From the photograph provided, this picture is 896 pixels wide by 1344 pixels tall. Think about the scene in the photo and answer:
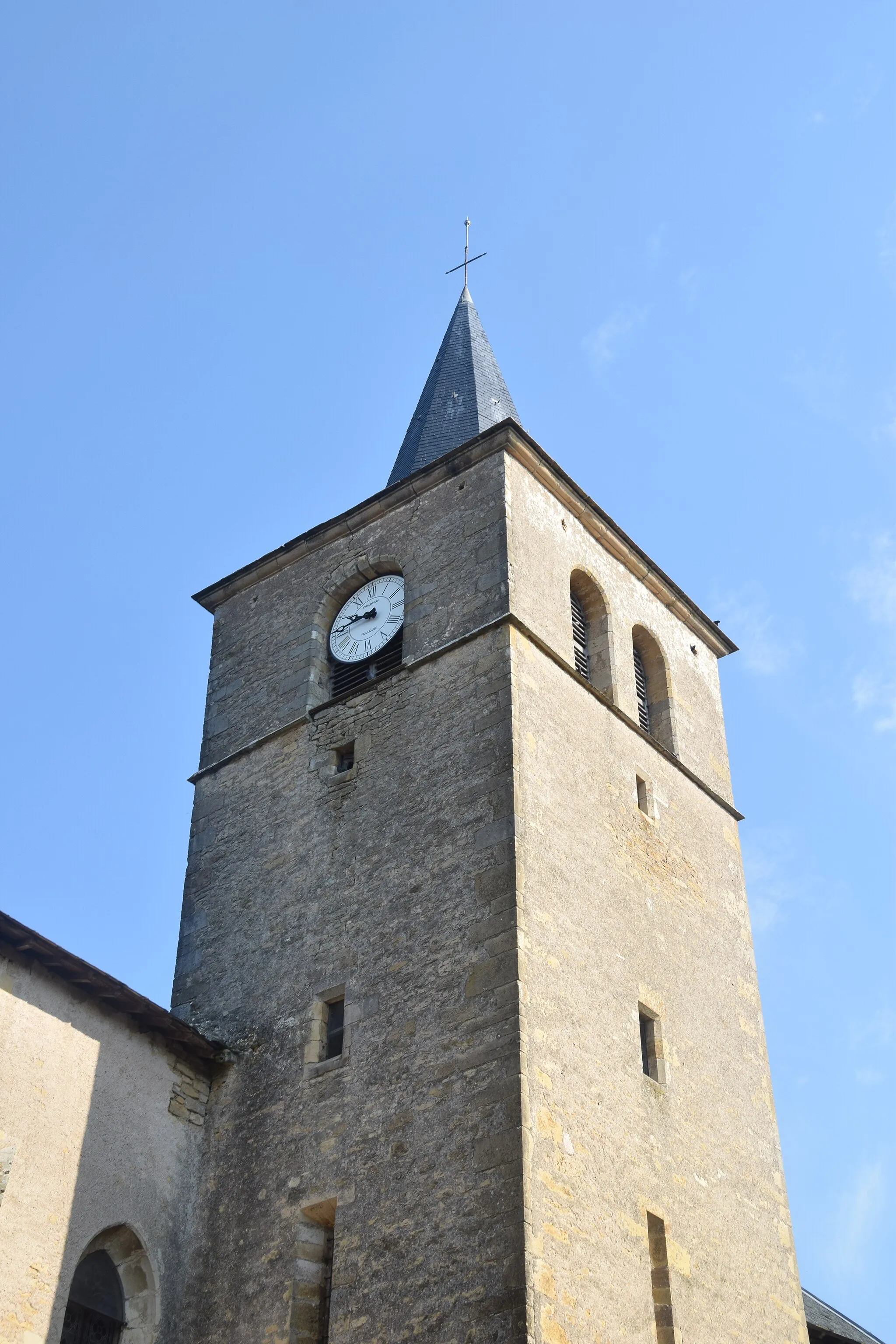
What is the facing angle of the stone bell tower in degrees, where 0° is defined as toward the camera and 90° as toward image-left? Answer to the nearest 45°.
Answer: approximately 45°
